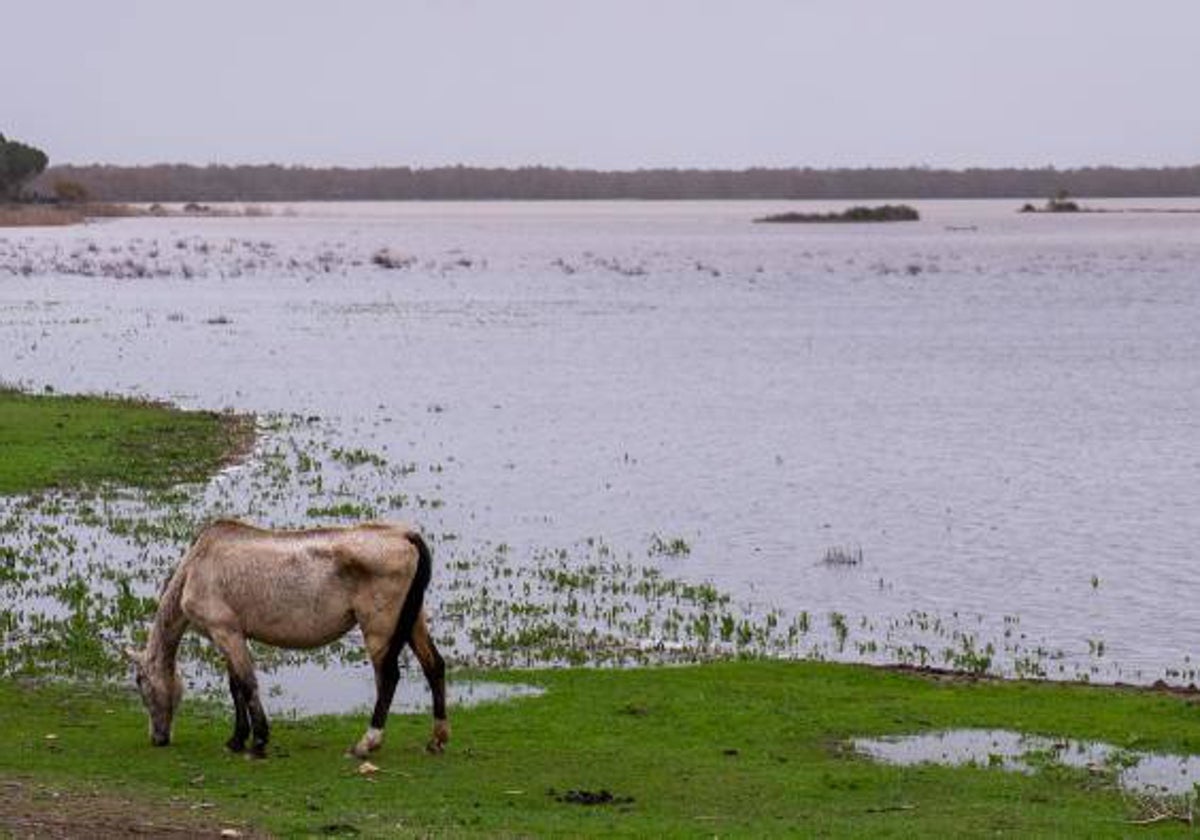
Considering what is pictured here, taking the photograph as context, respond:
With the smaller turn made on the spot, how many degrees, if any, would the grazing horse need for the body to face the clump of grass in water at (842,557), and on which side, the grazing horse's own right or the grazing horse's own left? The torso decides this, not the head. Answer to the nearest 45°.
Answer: approximately 135° to the grazing horse's own right

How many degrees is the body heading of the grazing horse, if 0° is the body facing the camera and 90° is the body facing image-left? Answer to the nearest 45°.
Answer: approximately 90°

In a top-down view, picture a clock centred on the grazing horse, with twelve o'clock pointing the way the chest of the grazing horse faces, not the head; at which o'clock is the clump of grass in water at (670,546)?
The clump of grass in water is roughly at 4 o'clock from the grazing horse.
